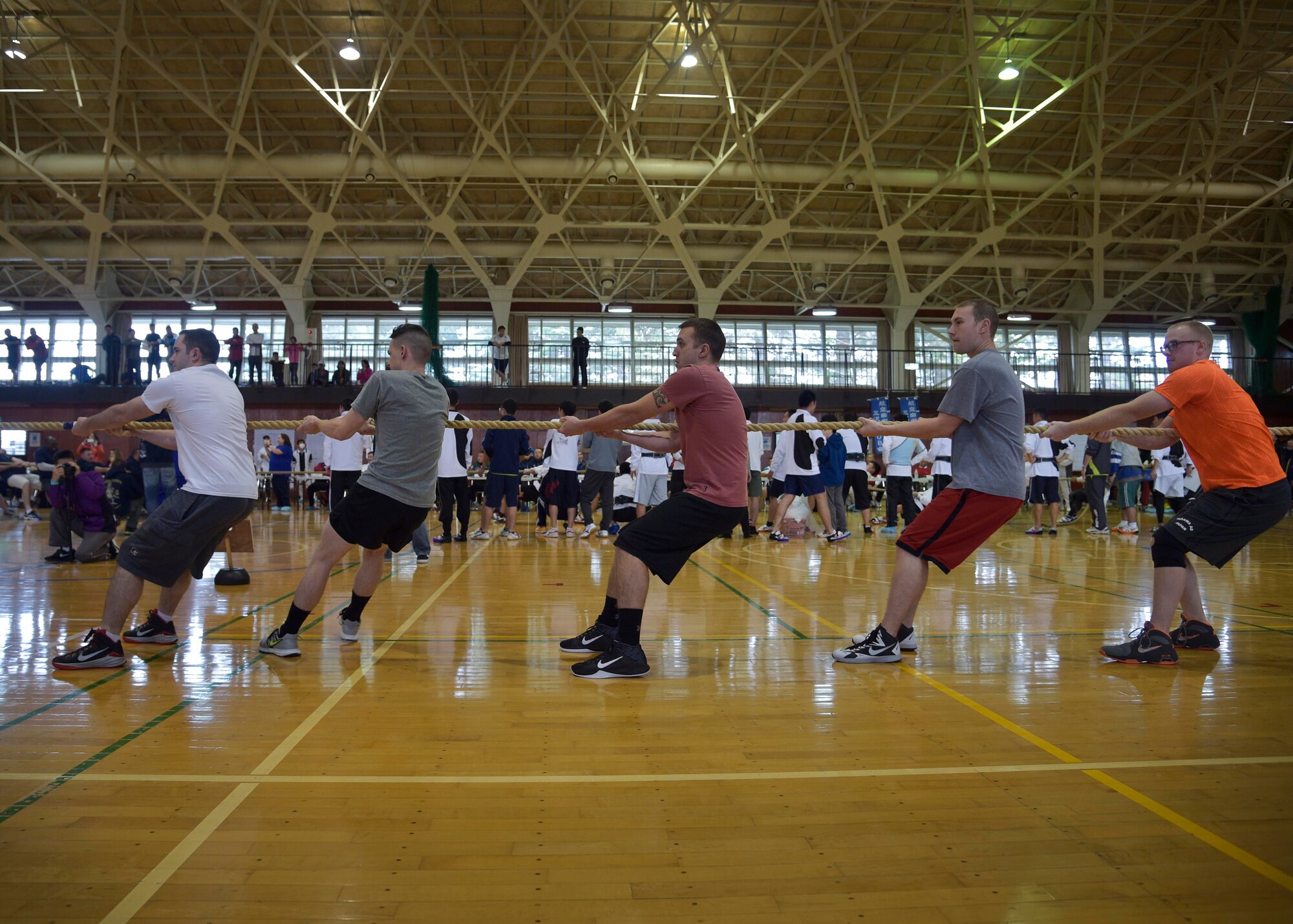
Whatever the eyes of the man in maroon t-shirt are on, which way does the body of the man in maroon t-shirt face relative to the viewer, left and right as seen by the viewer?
facing to the left of the viewer

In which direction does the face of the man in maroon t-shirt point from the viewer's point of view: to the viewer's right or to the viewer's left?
to the viewer's left

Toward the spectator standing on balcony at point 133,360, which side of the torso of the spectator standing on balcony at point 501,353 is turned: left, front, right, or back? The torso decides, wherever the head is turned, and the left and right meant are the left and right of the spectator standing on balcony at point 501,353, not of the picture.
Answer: right

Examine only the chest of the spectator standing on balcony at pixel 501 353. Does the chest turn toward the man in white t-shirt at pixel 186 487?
yes

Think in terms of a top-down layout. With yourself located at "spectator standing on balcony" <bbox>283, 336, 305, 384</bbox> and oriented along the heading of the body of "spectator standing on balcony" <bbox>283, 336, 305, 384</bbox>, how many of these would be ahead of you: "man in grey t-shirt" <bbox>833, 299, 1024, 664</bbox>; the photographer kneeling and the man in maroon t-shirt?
3

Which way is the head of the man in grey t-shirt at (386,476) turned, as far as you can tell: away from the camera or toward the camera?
away from the camera
